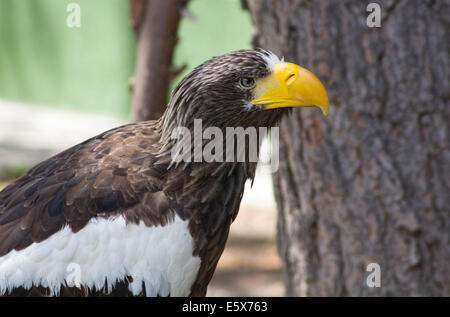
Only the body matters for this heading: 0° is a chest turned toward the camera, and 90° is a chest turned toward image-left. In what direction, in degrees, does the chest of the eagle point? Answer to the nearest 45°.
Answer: approximately 270°

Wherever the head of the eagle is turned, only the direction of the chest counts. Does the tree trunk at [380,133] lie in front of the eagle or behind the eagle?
in front
